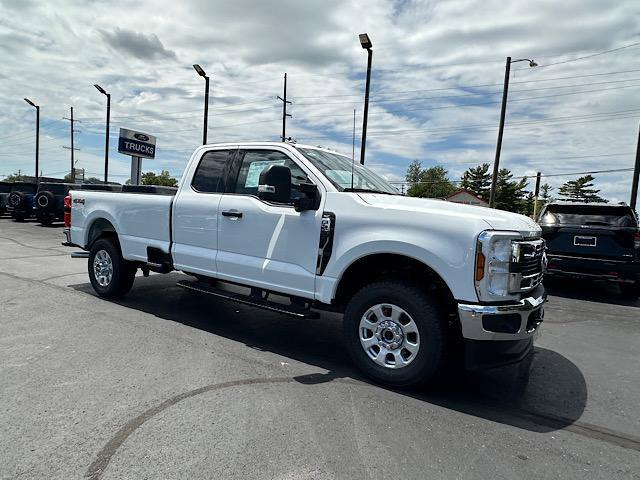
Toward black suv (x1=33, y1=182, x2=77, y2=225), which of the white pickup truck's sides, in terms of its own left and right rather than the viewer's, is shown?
back

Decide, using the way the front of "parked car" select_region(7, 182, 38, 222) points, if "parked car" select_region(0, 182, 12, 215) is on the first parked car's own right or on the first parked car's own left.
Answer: on the first parked car's own left

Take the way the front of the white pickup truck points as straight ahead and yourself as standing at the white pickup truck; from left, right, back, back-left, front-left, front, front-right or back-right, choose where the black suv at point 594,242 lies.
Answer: left

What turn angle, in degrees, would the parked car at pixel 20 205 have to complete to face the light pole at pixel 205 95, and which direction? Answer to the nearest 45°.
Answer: approximately 45° to its right

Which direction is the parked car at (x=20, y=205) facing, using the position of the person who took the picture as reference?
facing away from the viewer and to the right of the viewer

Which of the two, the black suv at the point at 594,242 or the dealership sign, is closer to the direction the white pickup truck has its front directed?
the black suv

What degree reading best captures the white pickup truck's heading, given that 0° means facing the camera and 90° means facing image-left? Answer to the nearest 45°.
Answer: approximately 315°

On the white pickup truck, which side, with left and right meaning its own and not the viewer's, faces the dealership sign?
back

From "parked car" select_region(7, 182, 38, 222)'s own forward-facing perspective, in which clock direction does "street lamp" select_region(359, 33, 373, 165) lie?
The street lamp is roughly at 3 o'clock from the parked car.

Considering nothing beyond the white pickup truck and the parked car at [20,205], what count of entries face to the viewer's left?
0

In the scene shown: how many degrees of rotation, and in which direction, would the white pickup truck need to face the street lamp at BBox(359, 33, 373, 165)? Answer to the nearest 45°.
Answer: approximately 135° to its left

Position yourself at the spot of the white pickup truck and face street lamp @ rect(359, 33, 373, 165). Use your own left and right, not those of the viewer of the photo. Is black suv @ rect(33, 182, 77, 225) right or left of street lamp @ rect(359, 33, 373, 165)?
left
